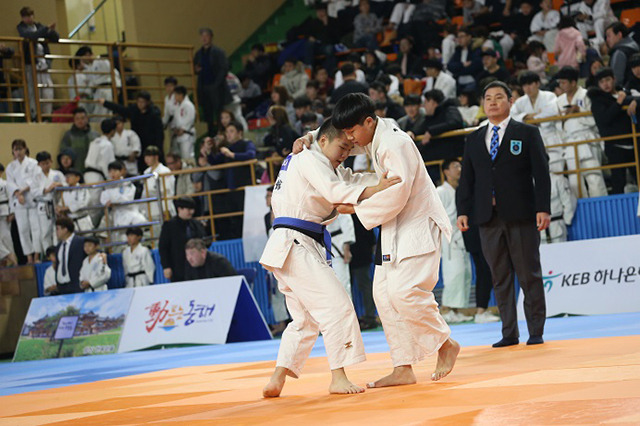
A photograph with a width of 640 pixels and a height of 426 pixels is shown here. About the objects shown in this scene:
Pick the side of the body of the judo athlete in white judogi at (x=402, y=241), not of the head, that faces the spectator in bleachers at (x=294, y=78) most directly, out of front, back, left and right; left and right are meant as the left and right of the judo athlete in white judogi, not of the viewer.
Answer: right

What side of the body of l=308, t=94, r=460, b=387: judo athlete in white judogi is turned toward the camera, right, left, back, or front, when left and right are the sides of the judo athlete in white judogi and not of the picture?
left

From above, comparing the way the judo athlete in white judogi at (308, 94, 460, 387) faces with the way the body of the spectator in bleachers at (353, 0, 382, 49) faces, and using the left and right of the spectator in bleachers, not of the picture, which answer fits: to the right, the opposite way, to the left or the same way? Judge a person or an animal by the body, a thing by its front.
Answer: to the right

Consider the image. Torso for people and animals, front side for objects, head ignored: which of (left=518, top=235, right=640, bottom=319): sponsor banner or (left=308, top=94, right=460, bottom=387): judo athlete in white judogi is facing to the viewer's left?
the judo athlete in white judogi

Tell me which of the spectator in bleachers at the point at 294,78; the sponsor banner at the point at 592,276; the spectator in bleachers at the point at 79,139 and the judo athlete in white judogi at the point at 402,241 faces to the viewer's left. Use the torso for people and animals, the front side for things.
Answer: the judo athlete in white judogi

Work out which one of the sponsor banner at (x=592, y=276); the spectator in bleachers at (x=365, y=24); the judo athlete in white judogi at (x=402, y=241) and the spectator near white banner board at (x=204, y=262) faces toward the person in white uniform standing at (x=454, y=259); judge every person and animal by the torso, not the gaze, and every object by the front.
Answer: the spectator in bleachers at (x=365, y=24)

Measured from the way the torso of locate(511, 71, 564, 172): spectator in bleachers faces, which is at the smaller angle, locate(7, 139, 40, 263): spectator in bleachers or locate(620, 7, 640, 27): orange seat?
the spectator in bleachers

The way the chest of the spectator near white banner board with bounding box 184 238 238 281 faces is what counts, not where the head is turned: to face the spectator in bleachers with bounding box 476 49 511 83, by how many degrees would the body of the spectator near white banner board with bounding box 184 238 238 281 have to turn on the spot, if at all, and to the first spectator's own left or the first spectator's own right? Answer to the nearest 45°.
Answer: approximately 135° to the first spectator's own left

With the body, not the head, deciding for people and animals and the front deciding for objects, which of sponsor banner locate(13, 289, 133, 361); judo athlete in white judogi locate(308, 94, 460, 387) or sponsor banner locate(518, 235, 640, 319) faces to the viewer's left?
the judo athlete in white judogi

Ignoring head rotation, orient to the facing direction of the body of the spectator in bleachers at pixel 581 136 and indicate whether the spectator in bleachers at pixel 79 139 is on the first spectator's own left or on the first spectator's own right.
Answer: on the first spectator's own right

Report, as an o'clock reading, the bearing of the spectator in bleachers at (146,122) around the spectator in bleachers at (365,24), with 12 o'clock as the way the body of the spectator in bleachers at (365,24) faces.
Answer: the spectator in bleachers at (146,122) is roughly at 2 o'clock from the spectator in bleachers at (365,24).
